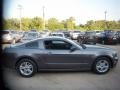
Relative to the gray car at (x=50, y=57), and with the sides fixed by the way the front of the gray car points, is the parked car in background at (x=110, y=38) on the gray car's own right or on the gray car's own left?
on the gray car's own left

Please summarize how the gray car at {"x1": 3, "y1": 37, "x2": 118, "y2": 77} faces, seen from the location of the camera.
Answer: facing to the right of the viewer
